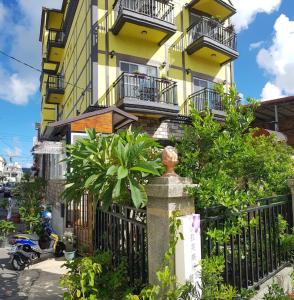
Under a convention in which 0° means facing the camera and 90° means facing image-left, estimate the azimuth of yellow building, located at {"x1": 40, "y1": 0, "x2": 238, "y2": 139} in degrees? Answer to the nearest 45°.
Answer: approximately 315°

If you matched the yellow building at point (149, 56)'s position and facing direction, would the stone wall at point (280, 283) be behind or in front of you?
in front

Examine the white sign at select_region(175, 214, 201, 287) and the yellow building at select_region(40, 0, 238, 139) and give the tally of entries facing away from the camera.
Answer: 0

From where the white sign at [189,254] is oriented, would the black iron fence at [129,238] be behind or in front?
behind

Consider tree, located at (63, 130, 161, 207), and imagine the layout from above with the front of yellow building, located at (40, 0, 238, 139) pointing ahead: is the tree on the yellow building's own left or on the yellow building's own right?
on the yellow building's own right

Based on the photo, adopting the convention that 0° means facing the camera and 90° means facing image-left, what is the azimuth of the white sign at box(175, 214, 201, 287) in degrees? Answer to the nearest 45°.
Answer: approximately 315°
